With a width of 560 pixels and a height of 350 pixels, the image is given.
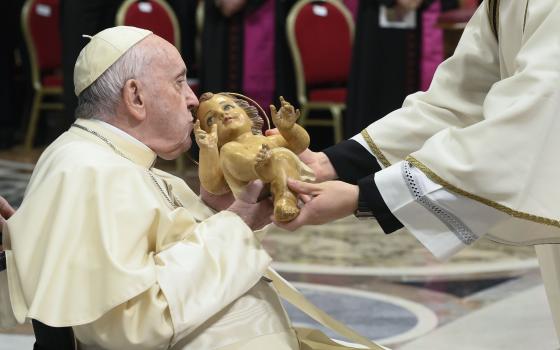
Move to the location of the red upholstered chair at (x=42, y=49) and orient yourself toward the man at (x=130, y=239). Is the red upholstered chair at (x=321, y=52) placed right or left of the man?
left

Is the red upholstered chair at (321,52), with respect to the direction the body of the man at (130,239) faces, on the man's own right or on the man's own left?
on the man's own left

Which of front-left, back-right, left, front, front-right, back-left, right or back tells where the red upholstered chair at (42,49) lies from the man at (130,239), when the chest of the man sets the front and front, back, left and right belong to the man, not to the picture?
left

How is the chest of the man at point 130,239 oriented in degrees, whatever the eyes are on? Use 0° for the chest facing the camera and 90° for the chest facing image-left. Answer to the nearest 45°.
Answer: approximately 270°
